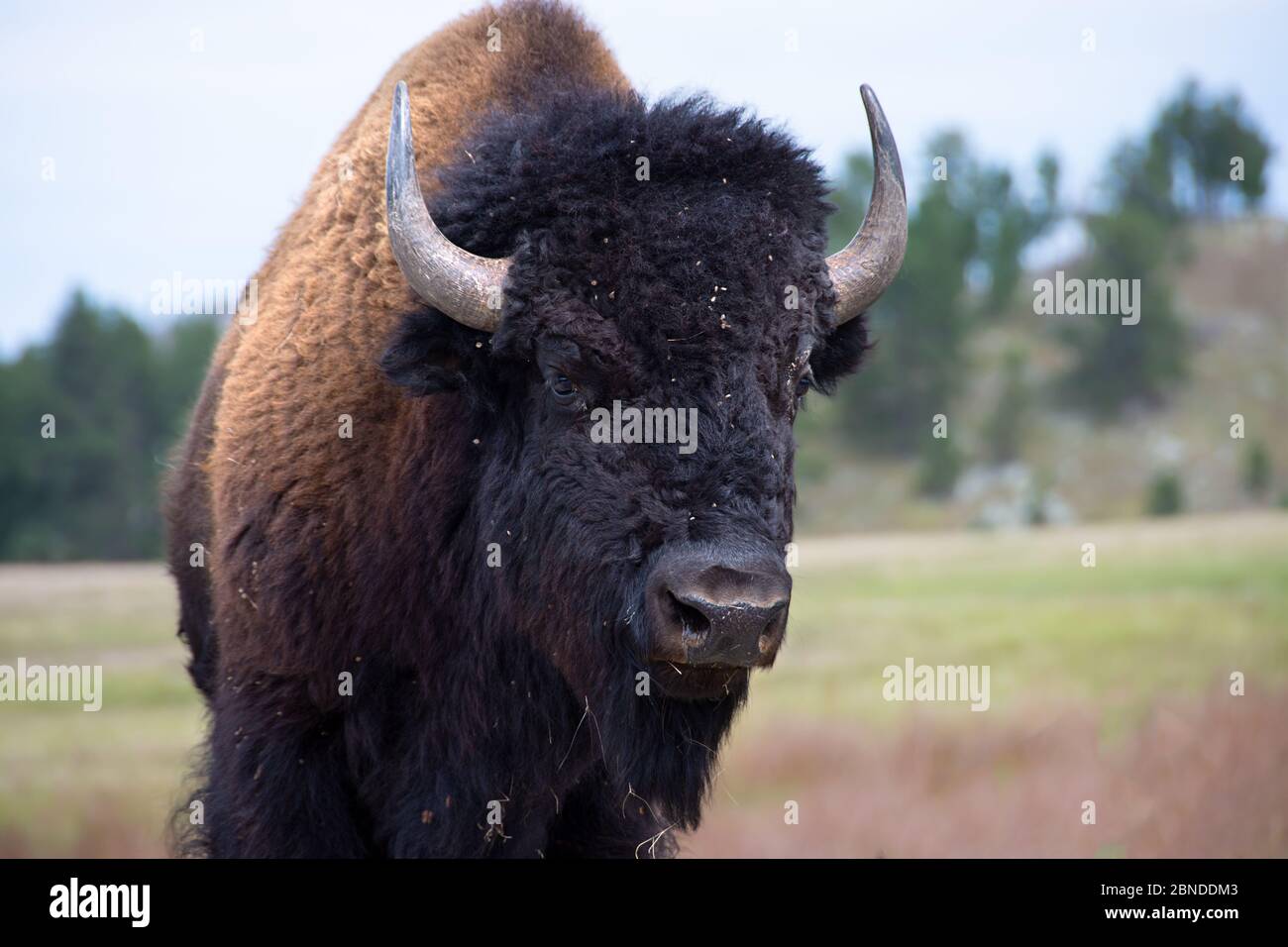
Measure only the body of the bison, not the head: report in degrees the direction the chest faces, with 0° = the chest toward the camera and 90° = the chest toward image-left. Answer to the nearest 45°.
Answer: approximately 315°
